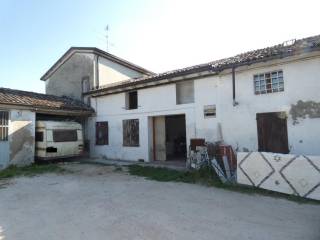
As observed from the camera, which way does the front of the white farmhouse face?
facing the viewer and to the left of the viewer

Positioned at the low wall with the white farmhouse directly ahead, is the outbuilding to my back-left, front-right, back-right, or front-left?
front-left

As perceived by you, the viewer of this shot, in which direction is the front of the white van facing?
facing away from the viewer and to the left of the viewer

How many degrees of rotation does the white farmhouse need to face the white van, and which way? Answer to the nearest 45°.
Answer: approximately 45° to its right

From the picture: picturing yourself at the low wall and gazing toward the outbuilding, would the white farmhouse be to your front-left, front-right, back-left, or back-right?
front-right

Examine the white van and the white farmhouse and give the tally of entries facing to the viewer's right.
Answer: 0

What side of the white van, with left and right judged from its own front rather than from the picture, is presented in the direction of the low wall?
back

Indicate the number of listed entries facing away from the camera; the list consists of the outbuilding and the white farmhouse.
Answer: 0

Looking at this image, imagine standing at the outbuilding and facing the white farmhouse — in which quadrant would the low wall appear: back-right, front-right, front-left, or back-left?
front-right

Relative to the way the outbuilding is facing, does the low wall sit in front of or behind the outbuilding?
in front
